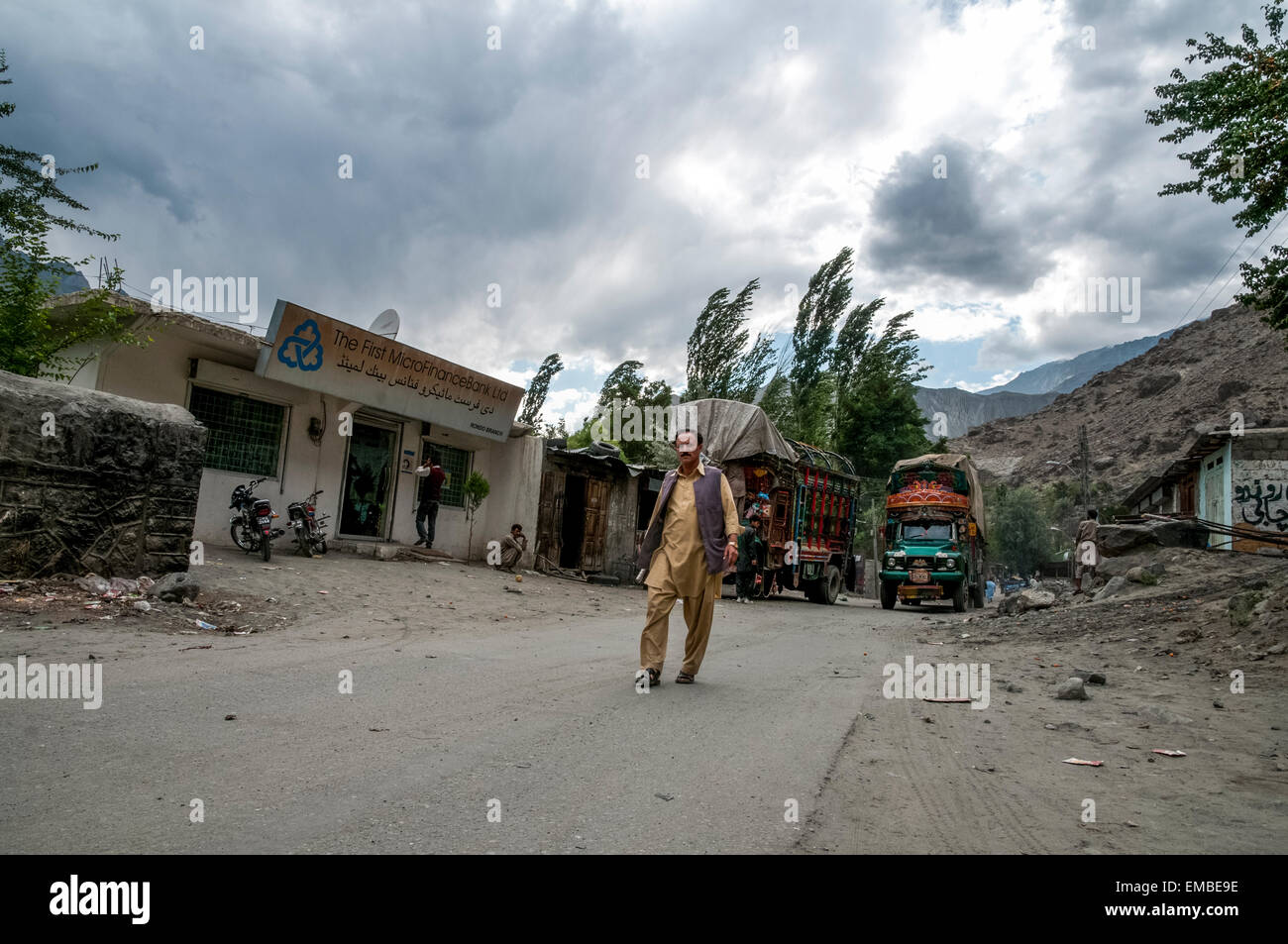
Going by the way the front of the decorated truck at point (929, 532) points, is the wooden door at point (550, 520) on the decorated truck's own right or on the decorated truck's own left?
on the decorated truck's own right

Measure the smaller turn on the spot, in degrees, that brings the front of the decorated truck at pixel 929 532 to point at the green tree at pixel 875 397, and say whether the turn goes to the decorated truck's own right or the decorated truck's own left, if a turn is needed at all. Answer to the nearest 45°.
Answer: approximately 180°

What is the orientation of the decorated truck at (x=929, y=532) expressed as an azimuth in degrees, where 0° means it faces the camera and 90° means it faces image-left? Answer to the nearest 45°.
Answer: approximately 0°
